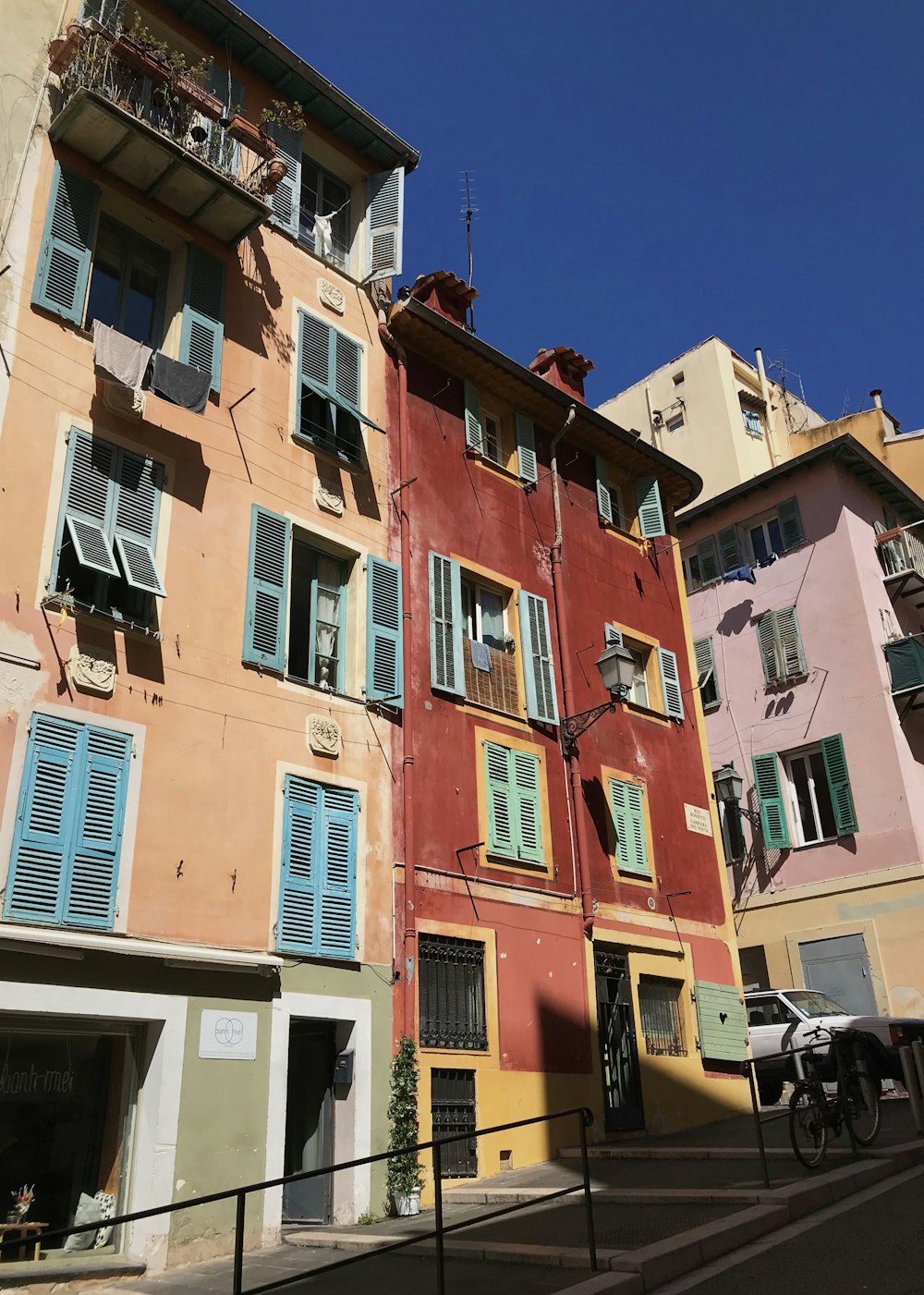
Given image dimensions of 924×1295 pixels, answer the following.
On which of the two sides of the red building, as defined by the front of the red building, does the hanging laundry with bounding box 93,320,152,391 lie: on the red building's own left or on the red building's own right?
on the red building's own right

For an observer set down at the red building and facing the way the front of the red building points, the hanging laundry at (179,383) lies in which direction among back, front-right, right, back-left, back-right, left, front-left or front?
right

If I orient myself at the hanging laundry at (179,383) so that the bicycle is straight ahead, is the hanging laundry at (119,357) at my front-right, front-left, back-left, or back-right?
back-right

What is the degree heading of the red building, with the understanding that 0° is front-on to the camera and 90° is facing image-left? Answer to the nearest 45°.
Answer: approximately 315°
